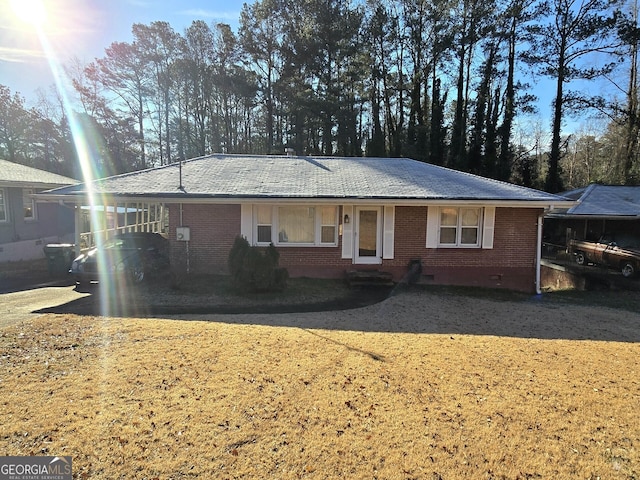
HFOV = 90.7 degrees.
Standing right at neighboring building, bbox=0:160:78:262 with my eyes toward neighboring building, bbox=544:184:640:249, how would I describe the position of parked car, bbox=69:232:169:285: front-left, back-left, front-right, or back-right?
front-right

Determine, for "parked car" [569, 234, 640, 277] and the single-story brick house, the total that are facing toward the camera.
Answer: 1

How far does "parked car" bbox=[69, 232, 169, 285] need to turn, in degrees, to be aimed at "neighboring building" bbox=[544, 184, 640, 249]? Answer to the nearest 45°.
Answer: approximately 135° to its left

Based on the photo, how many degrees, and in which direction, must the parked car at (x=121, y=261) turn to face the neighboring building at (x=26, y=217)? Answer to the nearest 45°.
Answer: approximately 90° to its right

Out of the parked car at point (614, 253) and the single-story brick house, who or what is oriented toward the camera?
the single-story brick house

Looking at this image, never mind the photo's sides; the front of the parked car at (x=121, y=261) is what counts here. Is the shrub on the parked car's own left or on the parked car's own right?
on the parked car's own left

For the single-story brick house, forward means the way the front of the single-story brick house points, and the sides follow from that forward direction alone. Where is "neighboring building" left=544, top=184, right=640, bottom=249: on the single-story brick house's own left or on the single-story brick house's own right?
on the single-story brick house's own left

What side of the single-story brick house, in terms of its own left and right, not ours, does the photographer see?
front

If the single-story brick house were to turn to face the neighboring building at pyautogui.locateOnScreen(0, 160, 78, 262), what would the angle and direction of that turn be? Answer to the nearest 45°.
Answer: approximately 90° to its right

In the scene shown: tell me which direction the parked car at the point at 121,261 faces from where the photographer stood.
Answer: facing the viewer and to the left of the viewer
